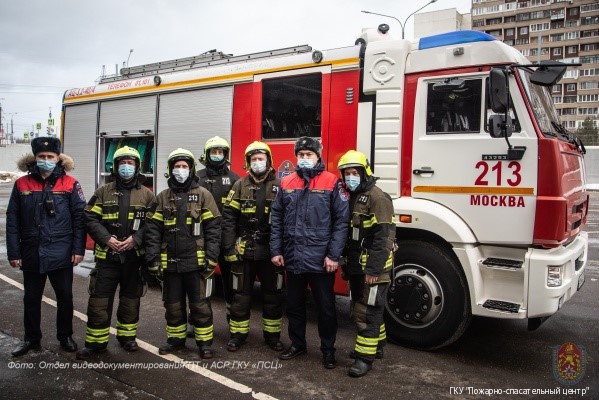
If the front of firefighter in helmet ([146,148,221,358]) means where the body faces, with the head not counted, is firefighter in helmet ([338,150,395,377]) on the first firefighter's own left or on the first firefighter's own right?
on the first firefighter's own left

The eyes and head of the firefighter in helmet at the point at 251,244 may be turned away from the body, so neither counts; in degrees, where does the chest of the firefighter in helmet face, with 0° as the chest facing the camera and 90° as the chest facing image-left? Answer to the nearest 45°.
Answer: approximately 0°

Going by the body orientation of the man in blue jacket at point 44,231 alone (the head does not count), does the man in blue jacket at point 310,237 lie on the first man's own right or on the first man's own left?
on the first man's own left

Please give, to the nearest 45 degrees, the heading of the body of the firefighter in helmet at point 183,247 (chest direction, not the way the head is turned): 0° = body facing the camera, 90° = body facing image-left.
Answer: approximately 0°
